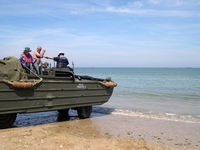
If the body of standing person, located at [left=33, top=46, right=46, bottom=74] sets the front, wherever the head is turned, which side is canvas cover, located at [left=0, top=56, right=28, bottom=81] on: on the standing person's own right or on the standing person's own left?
on the standing person's own right

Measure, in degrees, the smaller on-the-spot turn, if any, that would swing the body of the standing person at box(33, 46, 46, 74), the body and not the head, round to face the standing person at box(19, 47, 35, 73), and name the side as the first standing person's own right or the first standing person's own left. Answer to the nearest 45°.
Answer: approximately 135° to the first standing person's own right

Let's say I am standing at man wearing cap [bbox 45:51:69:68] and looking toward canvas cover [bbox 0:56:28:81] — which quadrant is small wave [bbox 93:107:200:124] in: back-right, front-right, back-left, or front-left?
back-left
